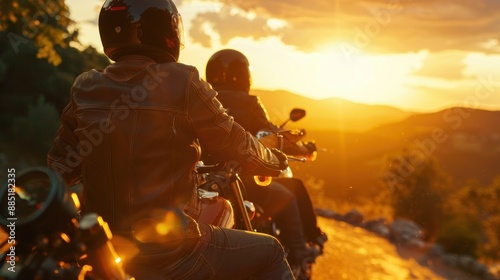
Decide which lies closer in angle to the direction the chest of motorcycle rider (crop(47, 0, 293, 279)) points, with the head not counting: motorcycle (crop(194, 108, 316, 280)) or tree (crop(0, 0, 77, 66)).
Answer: the motorcycle

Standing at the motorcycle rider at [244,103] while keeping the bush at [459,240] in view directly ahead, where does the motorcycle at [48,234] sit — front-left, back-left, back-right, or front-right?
back-right

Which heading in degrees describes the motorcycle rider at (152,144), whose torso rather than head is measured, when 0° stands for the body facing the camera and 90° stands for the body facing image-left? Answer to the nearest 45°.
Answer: approximately 225°

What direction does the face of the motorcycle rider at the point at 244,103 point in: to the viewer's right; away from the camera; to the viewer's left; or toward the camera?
away from the camera

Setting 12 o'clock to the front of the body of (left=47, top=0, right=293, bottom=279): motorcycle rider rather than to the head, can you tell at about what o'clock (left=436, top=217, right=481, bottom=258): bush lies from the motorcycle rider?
The bush is roughly at 12 o'clock from the motorcycle rider.

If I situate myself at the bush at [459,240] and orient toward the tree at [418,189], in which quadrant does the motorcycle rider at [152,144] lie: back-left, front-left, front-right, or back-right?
back-left

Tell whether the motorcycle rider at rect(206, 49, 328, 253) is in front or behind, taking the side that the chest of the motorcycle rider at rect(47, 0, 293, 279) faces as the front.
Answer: in front

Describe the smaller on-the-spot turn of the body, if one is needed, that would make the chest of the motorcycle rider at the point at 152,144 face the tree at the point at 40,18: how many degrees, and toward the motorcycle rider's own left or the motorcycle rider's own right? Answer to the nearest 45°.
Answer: approximately 45° to the motorcycle rider's own left

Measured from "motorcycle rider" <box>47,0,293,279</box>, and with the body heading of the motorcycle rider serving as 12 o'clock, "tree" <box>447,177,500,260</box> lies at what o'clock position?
The tree is roughly at 12 o'clock from the motorcycle rider.
